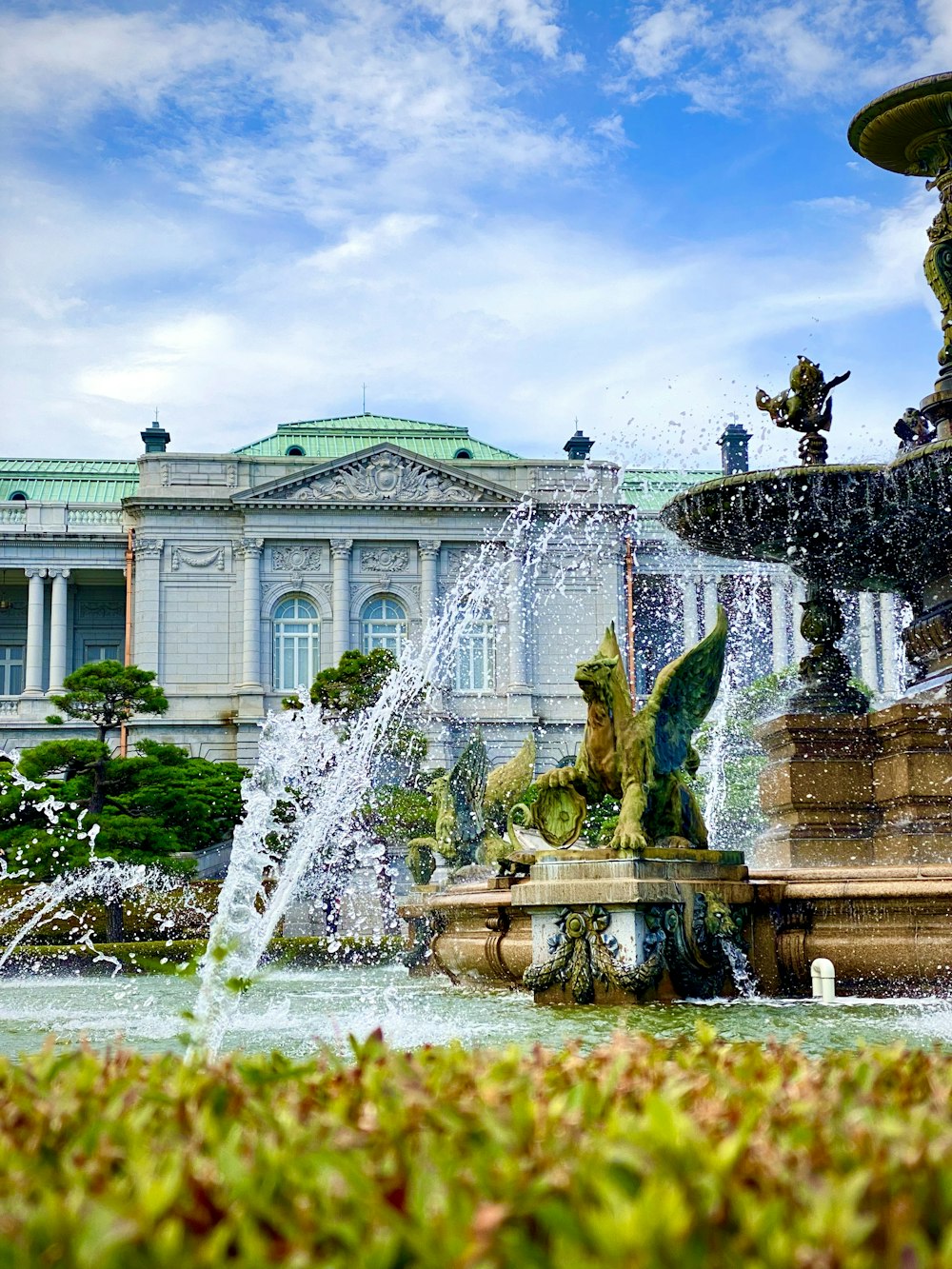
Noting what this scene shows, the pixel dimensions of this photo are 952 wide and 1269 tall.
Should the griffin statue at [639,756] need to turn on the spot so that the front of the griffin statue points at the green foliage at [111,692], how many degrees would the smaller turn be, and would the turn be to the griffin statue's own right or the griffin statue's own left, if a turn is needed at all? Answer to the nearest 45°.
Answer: approximately 90° to the griffin statue's own right

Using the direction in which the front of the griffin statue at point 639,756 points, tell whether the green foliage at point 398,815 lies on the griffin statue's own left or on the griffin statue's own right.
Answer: on the griffin statue's own right

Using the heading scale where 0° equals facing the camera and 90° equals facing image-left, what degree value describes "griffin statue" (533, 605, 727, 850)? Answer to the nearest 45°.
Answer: approximately 45°

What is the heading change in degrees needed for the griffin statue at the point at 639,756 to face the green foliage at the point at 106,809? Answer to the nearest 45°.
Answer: approximately 90° to its right

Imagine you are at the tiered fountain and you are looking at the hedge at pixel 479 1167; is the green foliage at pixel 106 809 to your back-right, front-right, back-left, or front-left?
back-right

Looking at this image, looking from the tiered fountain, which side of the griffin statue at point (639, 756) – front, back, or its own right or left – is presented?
back

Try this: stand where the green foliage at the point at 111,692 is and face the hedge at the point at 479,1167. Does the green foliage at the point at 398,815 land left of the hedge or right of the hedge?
left

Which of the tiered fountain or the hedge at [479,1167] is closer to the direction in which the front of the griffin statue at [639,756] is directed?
the hedge
